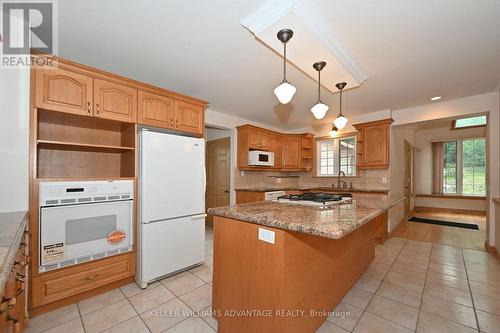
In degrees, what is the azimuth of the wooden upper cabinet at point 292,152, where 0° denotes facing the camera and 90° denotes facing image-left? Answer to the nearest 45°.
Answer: approximately 0°

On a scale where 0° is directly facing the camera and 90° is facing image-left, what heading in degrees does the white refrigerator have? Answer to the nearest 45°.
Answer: approximately 315°

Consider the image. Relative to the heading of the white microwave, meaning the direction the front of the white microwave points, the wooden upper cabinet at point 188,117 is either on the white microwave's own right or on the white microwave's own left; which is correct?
on the white microwave's own right

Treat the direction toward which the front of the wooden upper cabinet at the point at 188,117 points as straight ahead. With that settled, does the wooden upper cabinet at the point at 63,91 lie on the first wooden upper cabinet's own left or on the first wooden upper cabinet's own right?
on the first wooden upper cabinet's own right
